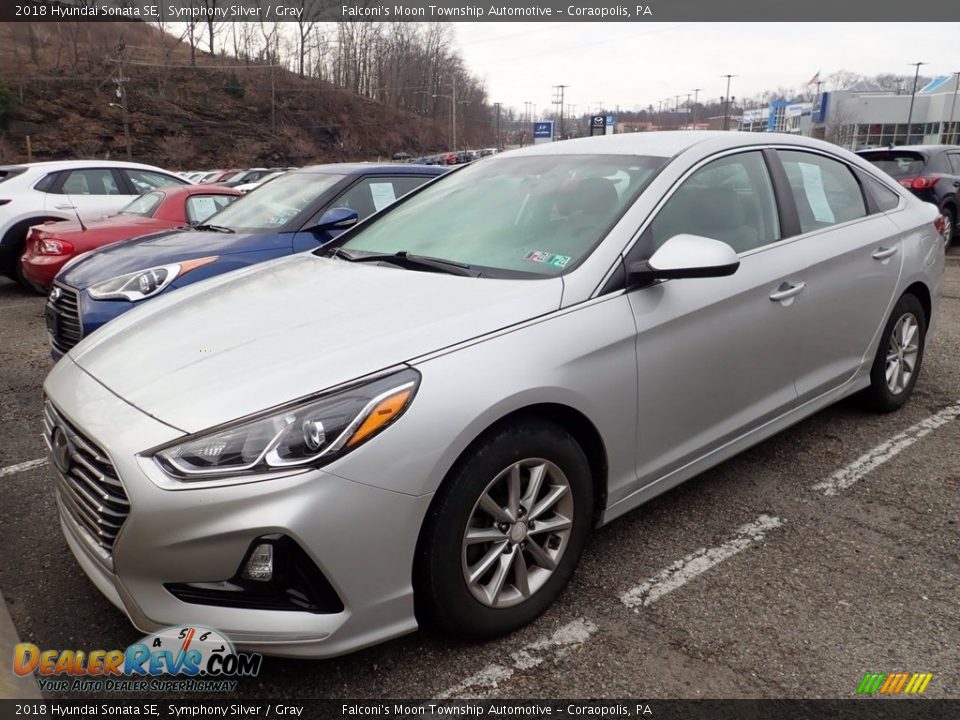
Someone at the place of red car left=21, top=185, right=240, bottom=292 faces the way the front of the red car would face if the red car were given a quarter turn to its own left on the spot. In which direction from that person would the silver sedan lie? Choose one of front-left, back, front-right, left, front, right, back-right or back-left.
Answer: back-left

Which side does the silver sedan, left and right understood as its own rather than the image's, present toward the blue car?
right

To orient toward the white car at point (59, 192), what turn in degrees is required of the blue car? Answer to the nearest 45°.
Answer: approximately 135° to its right

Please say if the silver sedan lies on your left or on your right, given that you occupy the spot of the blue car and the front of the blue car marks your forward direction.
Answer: on your left

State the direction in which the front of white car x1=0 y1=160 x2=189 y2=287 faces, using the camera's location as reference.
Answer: facing away from the viewer and to the right of the viewer

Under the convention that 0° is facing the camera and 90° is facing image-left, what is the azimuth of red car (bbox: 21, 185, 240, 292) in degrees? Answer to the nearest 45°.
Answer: approximately 225°

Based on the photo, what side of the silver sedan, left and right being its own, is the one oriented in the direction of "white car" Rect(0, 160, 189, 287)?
right
